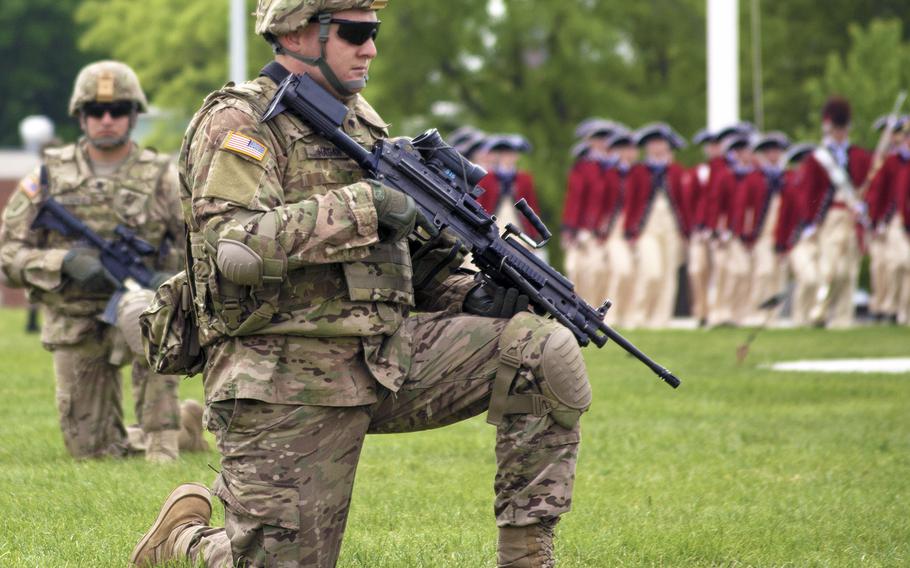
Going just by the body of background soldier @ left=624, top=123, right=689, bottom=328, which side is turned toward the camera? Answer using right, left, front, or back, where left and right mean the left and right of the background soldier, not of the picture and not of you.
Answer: front

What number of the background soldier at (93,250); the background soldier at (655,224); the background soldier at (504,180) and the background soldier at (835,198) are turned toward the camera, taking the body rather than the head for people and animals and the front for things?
4

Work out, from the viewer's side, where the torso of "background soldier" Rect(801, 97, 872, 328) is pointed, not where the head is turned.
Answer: toward the camera

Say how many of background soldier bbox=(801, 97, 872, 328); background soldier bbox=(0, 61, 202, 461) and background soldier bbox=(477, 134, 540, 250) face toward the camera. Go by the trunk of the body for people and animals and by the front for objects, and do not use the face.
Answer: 3

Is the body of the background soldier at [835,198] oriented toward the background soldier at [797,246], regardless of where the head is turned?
no

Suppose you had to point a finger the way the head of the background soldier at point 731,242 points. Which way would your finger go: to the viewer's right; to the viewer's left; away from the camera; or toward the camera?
toward the camera

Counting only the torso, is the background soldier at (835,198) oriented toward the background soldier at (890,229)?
no

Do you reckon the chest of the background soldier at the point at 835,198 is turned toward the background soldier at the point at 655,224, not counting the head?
no

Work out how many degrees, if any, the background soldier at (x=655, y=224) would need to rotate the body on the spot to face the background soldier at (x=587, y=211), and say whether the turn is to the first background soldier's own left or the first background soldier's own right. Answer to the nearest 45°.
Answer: approximately 90° to the first background soldier's own right

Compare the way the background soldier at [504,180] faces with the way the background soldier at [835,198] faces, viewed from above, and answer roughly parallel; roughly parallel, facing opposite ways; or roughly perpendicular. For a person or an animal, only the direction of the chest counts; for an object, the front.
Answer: roughly parallel

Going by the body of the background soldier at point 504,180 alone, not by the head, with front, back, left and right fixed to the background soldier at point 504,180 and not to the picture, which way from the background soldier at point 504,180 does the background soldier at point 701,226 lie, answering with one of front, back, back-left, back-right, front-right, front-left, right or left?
left

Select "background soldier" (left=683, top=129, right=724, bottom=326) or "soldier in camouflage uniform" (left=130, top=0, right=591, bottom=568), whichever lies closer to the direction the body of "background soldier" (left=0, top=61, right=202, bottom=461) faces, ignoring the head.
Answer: the soldier in camouflage uniform

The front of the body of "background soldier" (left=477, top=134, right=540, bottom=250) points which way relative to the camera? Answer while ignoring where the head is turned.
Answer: toward the camera

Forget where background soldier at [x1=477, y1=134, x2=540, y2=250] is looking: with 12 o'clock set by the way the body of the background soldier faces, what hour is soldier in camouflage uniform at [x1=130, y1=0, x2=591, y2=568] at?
The soldier in camouflage uniform is roughly at 12 o'clock from the background soldier.

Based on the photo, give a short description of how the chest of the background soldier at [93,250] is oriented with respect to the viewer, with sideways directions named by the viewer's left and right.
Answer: facing the viewer

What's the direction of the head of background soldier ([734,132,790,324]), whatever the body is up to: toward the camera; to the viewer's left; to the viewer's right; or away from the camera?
toward the camera
